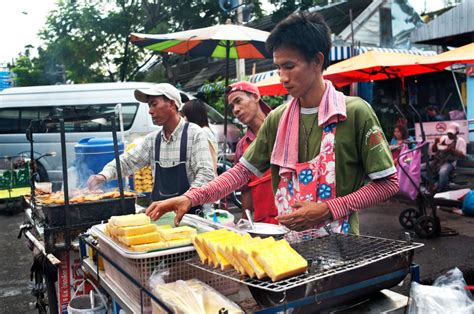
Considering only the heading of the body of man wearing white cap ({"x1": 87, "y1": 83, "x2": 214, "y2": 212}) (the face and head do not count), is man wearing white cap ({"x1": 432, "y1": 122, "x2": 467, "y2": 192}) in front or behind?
behind

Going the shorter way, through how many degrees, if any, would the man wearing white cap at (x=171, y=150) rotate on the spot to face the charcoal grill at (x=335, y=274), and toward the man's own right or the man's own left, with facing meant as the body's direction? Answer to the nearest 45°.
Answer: approximately 45° to the man's own left

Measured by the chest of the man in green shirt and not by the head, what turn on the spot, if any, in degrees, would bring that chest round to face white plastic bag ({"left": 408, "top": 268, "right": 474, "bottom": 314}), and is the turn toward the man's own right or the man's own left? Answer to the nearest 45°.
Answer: approximately 90° to the man's own left

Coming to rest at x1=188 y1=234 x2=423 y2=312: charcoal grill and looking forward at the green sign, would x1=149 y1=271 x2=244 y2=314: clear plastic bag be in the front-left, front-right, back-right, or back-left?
front-left

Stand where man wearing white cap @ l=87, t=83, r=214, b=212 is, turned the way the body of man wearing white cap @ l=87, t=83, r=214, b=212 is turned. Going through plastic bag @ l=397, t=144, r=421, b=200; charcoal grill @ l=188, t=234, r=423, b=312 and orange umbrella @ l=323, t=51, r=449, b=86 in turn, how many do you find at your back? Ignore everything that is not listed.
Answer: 2

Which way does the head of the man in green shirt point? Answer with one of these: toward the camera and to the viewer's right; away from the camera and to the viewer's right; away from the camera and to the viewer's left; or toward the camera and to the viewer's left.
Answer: toward the camera and to the viewer's left

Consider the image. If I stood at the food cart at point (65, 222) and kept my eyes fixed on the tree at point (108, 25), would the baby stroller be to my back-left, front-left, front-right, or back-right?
front-right

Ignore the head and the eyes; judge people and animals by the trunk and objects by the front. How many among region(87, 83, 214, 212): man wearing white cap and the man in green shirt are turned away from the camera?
0

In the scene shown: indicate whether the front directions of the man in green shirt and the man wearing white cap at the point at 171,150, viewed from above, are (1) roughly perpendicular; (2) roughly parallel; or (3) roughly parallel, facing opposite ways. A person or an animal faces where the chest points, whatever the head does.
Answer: roughly parallel

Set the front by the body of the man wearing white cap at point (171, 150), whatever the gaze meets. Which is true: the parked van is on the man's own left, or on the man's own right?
on the man's own right

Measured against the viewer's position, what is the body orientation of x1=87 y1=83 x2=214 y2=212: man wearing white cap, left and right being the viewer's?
facing the viewer and to the left of the viewer

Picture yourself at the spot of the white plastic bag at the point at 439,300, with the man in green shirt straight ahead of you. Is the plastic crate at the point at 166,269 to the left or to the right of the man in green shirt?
left

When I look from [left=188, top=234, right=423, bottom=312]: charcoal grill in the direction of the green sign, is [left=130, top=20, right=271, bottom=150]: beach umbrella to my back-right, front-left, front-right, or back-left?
front-right

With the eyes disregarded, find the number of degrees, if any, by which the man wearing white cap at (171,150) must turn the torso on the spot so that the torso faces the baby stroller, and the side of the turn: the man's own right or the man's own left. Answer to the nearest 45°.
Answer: approximately 180°

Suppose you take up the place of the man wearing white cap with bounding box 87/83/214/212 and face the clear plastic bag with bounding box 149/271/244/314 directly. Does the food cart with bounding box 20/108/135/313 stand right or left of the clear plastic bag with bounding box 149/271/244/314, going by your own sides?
right
